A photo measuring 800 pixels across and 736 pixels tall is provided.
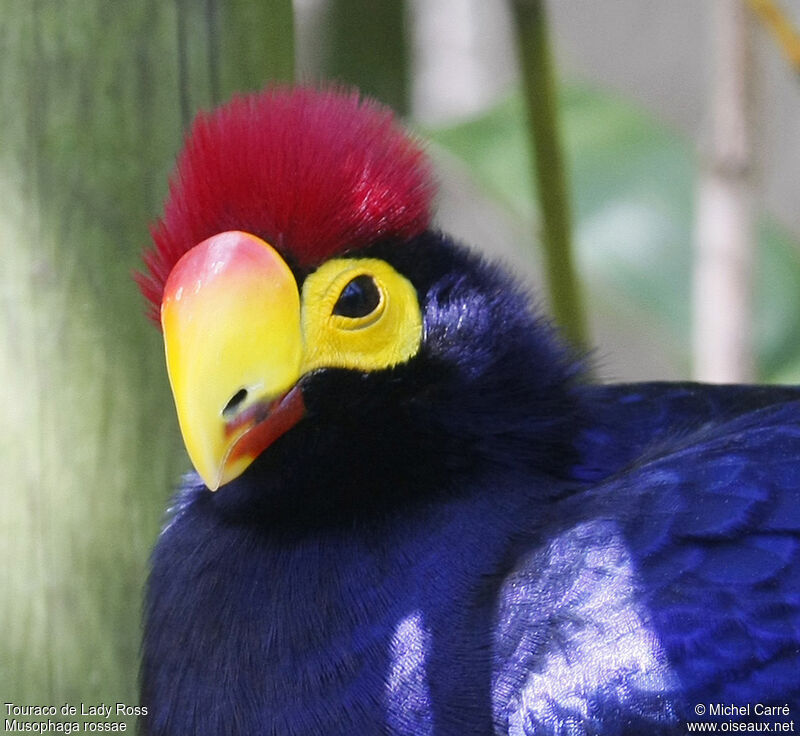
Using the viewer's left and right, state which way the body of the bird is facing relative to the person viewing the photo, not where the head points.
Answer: facing the viewer and to the left of the viewer

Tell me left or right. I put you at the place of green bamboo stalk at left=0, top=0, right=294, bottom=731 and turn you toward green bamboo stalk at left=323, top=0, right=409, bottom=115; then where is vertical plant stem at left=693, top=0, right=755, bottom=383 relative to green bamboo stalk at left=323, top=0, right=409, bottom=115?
right

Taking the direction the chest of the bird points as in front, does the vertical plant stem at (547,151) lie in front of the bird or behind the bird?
behind

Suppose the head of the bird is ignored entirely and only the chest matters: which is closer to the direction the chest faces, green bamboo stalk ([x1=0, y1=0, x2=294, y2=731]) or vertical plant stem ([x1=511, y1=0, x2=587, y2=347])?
the green bamboo stalk

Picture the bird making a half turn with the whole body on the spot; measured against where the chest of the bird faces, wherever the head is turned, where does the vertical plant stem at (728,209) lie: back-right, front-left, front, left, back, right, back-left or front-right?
front

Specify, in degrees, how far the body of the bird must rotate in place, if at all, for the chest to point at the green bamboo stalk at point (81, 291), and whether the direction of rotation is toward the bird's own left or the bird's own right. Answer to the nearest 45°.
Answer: approximately 45° to the bird's own right

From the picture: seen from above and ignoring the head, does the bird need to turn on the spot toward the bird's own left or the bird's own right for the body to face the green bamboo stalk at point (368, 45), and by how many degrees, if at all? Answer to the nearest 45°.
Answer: approximately 135° to the bird's own right
